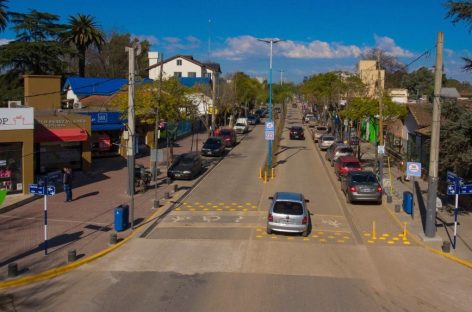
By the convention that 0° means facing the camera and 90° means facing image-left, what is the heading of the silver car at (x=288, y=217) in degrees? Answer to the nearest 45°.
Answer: approximately 180°

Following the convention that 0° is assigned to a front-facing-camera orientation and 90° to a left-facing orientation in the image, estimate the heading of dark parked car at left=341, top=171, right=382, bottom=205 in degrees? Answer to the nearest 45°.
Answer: approximately 180°

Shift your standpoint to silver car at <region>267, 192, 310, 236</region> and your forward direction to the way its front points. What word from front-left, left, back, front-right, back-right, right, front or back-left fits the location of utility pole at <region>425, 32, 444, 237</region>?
right

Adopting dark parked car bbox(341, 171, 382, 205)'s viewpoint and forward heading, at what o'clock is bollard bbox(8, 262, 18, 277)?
The bollard is roughly at 7 o'clock from the dark parked car.

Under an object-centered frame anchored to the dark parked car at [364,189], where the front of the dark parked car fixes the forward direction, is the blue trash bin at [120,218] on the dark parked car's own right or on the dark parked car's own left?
on the dark parked car's own left

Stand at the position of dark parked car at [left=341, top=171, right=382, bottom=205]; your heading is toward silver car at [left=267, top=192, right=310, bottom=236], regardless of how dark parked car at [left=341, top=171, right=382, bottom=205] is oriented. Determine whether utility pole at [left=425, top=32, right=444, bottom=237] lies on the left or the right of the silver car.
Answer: left

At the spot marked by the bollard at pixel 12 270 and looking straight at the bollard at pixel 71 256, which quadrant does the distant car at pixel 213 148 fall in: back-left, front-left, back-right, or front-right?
front-left

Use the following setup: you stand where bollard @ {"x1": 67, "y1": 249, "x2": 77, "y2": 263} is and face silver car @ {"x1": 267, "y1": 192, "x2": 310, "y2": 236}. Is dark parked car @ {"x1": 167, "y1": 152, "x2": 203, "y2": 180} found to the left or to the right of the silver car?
left

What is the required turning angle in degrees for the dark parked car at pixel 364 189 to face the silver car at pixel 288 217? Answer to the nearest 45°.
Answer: approximately 180°

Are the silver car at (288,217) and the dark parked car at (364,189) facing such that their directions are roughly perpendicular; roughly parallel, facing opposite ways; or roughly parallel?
roughly parallel

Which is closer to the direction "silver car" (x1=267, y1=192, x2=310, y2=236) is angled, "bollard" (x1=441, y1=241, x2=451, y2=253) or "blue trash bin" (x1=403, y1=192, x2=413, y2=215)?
the blue trash bin

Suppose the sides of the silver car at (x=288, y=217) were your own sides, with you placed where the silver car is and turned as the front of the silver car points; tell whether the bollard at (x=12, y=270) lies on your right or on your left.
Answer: on your left

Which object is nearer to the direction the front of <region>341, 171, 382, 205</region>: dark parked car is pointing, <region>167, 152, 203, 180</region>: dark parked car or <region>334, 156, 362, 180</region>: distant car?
the distant car

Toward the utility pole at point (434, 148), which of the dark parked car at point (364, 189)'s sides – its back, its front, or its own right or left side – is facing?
back

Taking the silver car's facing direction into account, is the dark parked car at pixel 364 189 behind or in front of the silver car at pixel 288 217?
in front
